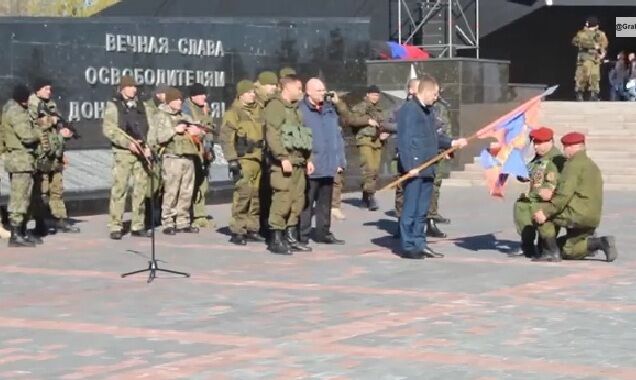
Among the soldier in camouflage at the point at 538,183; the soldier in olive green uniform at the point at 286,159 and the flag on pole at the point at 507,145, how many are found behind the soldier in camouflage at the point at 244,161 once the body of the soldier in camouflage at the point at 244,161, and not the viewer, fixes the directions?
0

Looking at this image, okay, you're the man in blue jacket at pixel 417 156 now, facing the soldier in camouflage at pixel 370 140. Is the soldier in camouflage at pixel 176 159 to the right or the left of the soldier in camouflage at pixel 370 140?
left

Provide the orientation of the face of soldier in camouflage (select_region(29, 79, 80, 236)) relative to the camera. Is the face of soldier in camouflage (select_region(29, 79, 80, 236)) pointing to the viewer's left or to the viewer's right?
to the viewer's right

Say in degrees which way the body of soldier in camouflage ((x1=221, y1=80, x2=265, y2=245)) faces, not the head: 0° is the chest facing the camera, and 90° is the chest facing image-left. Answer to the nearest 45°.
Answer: approximately 315°

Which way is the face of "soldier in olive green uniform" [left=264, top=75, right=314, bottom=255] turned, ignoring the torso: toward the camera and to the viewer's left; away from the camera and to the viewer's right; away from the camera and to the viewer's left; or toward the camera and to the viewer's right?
toward the camera and to the viewer's right

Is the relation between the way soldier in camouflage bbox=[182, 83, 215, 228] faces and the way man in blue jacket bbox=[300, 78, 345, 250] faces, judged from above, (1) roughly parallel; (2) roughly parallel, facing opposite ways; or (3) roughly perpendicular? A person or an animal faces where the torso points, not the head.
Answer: roughly parallel

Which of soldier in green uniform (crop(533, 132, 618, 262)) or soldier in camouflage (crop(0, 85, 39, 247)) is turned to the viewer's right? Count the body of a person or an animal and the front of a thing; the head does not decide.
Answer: soldier in camouflage (crop(0, 85, 39, 247))

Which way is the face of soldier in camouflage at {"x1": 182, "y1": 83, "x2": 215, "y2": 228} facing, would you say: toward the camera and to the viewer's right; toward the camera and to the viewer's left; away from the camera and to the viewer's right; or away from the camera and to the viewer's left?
toward the camera and to the viewer's right

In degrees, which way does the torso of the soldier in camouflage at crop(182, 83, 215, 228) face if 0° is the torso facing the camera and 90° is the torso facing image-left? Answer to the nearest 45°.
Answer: approximately 315°

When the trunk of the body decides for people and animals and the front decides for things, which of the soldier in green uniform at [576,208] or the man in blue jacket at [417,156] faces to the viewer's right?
the man in blue jacket

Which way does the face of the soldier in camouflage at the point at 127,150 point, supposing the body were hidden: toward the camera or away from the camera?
toward the camera

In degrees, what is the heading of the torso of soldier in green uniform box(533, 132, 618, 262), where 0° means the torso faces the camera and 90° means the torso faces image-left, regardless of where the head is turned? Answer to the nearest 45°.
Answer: approximately 90°

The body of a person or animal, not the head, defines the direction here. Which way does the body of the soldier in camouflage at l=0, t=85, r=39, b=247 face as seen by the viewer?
to the viewer's right

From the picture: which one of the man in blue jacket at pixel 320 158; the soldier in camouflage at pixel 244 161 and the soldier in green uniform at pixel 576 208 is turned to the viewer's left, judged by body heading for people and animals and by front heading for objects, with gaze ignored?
the soldier in green uniform at pixel 576 208

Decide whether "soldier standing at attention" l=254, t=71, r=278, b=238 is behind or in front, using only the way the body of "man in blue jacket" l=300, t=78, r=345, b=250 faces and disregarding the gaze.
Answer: behind
